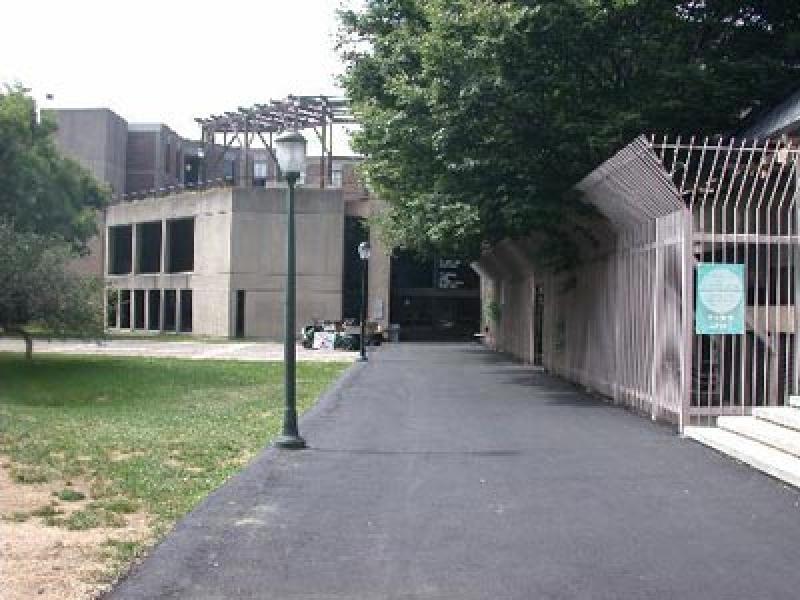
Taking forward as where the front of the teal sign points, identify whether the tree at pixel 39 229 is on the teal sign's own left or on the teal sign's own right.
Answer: on the teal sign's own right

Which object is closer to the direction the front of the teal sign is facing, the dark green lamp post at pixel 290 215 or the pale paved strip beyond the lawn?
the dark green lamp post

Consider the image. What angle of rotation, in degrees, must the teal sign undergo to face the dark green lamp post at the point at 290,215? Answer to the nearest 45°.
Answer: approximately 45° to its right

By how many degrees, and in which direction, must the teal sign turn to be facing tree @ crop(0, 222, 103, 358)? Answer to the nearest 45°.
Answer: approximately 90° to its right
